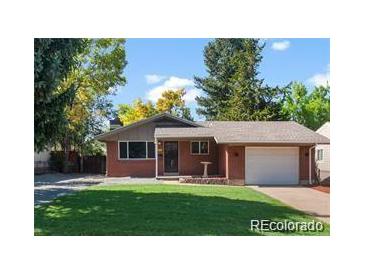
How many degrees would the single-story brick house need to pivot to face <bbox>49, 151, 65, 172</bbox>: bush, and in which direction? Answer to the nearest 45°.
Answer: approximately 90° to its right

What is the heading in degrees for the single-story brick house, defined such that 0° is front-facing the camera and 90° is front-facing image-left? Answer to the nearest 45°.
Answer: approximately 0°
